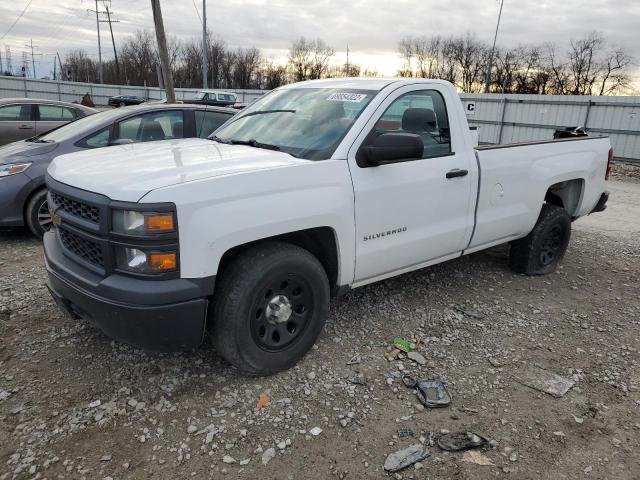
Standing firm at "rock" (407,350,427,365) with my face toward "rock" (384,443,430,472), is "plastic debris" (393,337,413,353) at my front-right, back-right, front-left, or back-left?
back-right

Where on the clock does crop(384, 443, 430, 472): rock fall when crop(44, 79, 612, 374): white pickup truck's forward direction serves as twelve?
The rock is roughly at 9 o'clock from the white pickup truck.

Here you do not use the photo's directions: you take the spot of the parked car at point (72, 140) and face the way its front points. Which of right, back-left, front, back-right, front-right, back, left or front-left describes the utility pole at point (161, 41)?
back-right

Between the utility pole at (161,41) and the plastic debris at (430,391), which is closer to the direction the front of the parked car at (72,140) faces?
the plastic debris

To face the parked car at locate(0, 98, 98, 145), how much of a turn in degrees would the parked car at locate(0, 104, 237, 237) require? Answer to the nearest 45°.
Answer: approximately 135° to its right

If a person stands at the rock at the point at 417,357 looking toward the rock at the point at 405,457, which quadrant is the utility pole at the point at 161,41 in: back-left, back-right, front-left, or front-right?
back-right

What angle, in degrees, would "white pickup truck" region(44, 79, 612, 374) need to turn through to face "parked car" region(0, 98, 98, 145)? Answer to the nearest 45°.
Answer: approximately 90° to its right

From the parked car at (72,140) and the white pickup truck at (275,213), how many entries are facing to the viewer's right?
0

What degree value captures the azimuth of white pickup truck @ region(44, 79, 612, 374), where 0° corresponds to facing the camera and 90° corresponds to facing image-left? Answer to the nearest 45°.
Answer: approximately 45°
